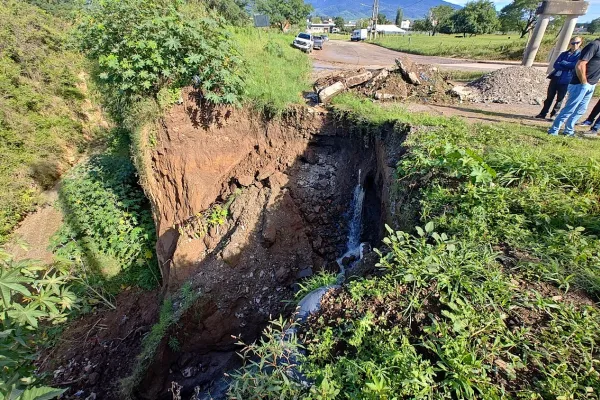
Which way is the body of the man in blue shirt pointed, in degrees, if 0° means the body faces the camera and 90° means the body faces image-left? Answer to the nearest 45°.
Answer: approximately 45°

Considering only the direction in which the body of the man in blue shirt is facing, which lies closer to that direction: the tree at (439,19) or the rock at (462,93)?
the rock

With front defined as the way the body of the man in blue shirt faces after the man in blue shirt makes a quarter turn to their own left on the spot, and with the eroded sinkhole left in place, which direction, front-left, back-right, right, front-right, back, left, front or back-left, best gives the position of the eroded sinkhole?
right

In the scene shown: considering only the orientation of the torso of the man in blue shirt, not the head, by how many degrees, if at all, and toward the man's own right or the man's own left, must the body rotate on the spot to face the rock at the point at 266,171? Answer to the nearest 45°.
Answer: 0° — they already face it

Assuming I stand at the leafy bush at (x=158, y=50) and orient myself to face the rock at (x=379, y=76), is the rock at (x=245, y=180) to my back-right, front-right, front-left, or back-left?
front-right

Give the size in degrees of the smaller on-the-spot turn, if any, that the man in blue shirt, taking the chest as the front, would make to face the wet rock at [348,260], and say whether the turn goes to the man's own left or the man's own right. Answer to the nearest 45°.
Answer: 0° — they already face it

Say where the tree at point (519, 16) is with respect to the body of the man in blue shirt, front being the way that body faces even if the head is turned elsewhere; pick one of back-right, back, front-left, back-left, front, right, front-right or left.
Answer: back-right

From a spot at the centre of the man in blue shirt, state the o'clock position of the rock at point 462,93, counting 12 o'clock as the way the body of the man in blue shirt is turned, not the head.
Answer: The rock is roughly at 2 o'clock from the man in blue shirt.

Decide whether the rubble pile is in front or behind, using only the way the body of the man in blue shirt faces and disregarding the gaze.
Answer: in front

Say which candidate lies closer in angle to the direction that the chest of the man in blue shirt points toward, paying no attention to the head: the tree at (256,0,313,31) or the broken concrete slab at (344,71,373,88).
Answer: the broken concrete slab

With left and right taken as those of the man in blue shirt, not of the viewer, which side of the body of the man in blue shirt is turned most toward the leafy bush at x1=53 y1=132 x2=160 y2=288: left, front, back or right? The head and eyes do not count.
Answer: front

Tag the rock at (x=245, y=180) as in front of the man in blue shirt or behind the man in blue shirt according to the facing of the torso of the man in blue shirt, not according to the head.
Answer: in front
